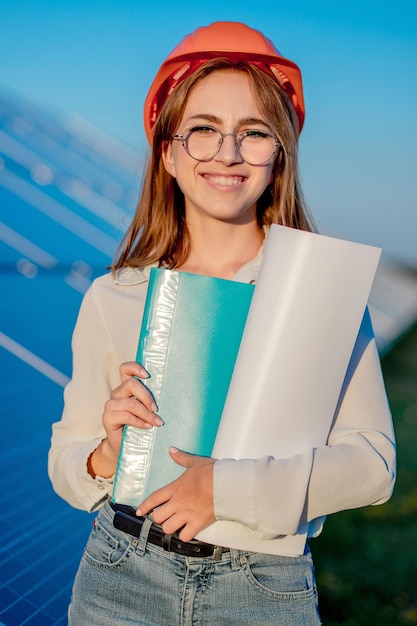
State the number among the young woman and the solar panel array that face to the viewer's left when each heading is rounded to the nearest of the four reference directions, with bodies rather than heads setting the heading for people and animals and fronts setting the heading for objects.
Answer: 0

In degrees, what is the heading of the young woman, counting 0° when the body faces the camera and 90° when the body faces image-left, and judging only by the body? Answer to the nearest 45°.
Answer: approximately 0°

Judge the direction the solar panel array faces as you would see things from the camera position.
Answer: facing the viewer and to the right of the viewer
